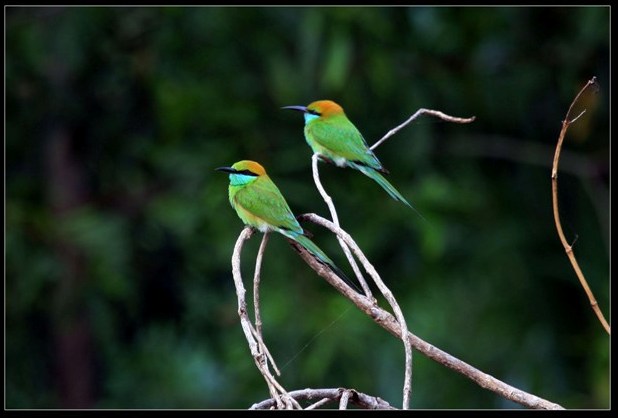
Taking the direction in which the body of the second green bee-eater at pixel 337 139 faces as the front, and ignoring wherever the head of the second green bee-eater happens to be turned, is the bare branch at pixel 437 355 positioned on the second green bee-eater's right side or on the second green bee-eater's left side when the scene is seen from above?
on the second green bee-eater's left side

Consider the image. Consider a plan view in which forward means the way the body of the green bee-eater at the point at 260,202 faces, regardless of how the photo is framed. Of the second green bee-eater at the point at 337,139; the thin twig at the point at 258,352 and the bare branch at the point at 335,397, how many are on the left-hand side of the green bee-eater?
2

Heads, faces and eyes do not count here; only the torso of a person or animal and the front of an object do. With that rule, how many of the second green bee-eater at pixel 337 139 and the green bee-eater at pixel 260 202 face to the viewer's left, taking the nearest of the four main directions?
2

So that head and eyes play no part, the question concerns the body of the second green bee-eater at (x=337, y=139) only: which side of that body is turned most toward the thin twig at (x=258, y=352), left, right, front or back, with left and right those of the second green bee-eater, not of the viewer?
front

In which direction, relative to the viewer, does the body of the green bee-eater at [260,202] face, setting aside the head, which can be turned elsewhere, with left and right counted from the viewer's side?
facing to the left of the viewer

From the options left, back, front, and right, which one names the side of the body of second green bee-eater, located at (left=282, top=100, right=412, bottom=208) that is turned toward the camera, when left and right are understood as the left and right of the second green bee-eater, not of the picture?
left

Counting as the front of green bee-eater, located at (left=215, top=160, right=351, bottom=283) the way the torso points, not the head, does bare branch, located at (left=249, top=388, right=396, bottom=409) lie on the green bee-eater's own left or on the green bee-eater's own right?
on the green bee-eater's own left
